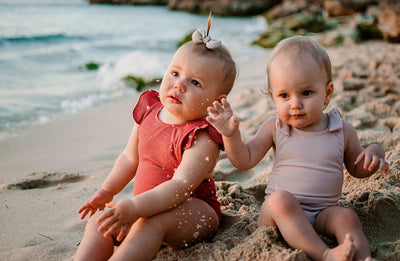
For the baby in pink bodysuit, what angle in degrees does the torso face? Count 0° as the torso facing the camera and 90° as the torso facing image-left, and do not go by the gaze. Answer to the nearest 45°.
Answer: approximately 0°

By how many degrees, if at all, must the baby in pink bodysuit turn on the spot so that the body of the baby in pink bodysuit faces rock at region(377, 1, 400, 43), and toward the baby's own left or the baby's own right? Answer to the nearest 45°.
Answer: approximately 180°

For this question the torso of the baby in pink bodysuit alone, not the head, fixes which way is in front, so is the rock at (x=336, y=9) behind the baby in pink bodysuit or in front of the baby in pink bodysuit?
behind

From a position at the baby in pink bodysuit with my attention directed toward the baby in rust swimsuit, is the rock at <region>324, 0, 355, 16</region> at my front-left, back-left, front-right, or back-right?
back-right

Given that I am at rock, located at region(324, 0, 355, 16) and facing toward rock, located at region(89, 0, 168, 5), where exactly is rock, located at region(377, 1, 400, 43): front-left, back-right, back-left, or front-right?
back-left

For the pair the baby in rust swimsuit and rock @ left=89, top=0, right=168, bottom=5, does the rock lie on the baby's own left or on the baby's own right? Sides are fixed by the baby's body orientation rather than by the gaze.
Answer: on the baby's own right
